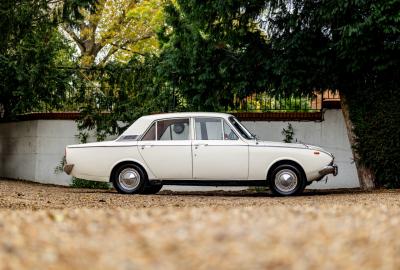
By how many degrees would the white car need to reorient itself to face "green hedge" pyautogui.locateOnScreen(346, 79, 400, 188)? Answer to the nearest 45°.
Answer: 0° — it already faces it

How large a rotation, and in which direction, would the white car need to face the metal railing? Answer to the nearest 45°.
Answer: approximately 45° to its left

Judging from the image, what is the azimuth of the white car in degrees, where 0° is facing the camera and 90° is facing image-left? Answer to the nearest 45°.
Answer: approximately 270°

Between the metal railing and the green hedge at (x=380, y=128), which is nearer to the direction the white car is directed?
the green hedge
